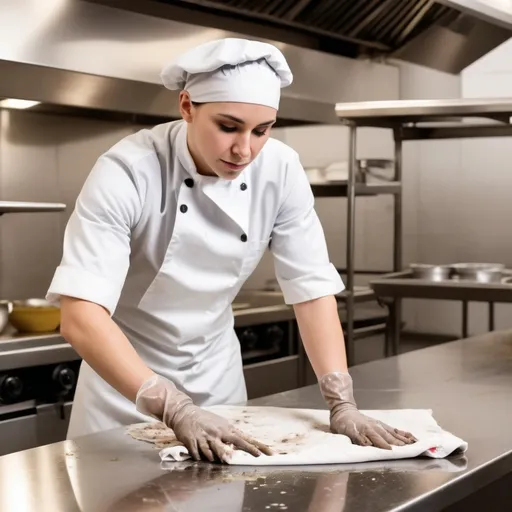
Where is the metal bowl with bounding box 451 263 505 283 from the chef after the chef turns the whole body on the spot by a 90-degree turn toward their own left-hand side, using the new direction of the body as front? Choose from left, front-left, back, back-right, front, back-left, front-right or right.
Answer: front

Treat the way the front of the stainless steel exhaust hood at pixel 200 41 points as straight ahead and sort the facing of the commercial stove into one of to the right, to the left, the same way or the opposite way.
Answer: the same way

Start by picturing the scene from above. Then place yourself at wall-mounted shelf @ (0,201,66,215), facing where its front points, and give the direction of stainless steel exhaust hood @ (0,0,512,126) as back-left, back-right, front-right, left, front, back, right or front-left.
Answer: left

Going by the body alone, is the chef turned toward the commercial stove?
no

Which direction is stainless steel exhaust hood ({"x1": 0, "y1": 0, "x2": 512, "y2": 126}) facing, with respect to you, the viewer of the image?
facing the viewer and to the right of the viewer

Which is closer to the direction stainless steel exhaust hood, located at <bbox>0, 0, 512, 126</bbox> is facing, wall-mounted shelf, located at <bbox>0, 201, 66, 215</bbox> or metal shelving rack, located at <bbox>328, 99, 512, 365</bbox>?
the metal shelving rack

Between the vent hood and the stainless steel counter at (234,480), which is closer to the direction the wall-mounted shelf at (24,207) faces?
the stainless steel counter

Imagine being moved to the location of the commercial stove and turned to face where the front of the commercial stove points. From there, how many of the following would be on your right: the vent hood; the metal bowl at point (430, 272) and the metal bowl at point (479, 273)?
0

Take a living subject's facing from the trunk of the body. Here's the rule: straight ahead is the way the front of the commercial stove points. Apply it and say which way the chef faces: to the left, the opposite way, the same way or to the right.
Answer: the same way

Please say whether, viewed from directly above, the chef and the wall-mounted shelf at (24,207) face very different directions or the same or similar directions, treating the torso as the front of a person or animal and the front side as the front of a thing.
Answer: same or similar directions

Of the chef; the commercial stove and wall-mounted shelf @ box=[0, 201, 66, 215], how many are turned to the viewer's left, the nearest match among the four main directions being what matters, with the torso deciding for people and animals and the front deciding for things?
0

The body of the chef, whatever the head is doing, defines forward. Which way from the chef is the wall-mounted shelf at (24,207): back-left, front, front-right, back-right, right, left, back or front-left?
back

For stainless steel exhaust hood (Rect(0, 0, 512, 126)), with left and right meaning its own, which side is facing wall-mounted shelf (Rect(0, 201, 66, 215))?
right

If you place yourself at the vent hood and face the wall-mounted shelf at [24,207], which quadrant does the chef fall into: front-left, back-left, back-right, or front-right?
front-left

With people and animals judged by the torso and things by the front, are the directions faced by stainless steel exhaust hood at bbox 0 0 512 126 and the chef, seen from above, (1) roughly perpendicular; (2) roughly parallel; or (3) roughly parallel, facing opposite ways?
roughly parallel

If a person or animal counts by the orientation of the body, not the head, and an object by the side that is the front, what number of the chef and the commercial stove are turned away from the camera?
0

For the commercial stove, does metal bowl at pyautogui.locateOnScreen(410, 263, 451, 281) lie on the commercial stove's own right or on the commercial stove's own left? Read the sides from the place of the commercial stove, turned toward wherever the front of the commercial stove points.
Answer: on the commercial stove's own left

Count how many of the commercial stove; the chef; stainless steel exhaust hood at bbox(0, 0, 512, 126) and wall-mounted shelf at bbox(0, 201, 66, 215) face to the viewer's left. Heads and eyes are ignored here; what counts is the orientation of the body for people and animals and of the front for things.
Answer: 0
